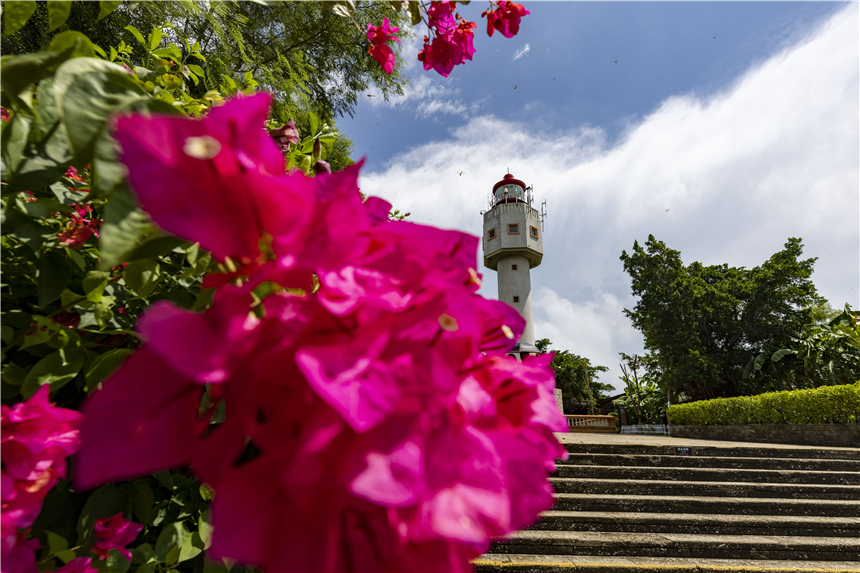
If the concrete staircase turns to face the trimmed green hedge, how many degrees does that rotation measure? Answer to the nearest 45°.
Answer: approximately 180°

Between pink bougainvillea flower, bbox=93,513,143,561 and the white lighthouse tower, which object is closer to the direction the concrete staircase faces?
the pink bougainvillea flower

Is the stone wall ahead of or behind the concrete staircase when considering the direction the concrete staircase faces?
behind

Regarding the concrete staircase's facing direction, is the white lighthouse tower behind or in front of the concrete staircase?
behind

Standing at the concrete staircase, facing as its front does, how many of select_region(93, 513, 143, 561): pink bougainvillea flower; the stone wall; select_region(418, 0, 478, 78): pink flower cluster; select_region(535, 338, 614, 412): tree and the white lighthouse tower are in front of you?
2

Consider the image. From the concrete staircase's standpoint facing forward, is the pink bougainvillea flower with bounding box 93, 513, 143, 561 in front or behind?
in front

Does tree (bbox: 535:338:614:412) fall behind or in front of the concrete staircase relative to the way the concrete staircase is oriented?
behind

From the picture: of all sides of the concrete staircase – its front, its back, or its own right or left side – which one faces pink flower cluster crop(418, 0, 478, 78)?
front

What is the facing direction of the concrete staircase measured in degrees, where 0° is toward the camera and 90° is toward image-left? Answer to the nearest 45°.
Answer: approximately 0°

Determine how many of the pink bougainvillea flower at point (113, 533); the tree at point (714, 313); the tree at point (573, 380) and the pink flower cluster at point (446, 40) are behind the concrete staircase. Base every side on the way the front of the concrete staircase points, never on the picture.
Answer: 2

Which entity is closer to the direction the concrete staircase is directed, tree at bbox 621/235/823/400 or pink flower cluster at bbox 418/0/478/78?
the pink flower cluster

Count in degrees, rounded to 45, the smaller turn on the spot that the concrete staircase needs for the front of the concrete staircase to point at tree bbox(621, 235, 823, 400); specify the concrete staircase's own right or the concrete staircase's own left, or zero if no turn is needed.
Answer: approximately 180°

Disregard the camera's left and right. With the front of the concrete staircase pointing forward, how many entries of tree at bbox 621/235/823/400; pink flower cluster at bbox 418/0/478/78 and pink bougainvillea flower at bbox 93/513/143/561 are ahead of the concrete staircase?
2
